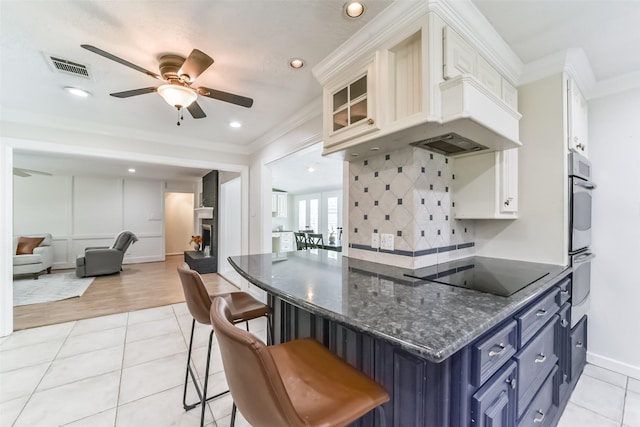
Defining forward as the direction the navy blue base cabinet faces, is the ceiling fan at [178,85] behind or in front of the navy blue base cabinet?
behind

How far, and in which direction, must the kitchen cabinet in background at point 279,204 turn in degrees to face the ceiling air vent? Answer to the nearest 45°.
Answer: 0° — it already faces it

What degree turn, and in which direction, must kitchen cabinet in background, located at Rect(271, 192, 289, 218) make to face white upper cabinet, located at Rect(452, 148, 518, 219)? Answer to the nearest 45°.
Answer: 0° — it already faces it

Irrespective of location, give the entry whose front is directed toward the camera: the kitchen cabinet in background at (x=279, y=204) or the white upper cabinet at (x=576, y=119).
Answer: the kitchen cabinet in background

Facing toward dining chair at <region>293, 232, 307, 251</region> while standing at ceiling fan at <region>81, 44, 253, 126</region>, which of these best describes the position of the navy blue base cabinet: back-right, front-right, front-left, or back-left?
back-right

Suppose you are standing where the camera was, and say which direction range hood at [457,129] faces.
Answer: facing the viewer and to the right of the viewer

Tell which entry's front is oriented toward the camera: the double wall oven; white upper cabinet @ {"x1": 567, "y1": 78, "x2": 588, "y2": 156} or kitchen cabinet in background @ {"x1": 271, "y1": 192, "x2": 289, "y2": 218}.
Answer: the kitchen cabinet in background

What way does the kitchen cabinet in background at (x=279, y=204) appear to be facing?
toward the camera

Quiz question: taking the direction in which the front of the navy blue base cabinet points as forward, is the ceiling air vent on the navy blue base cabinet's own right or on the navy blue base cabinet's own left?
on the navy blue base cabinet's own right

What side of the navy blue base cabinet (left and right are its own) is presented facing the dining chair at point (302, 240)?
back

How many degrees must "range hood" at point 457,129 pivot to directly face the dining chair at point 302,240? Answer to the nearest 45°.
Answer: approximately 180°
